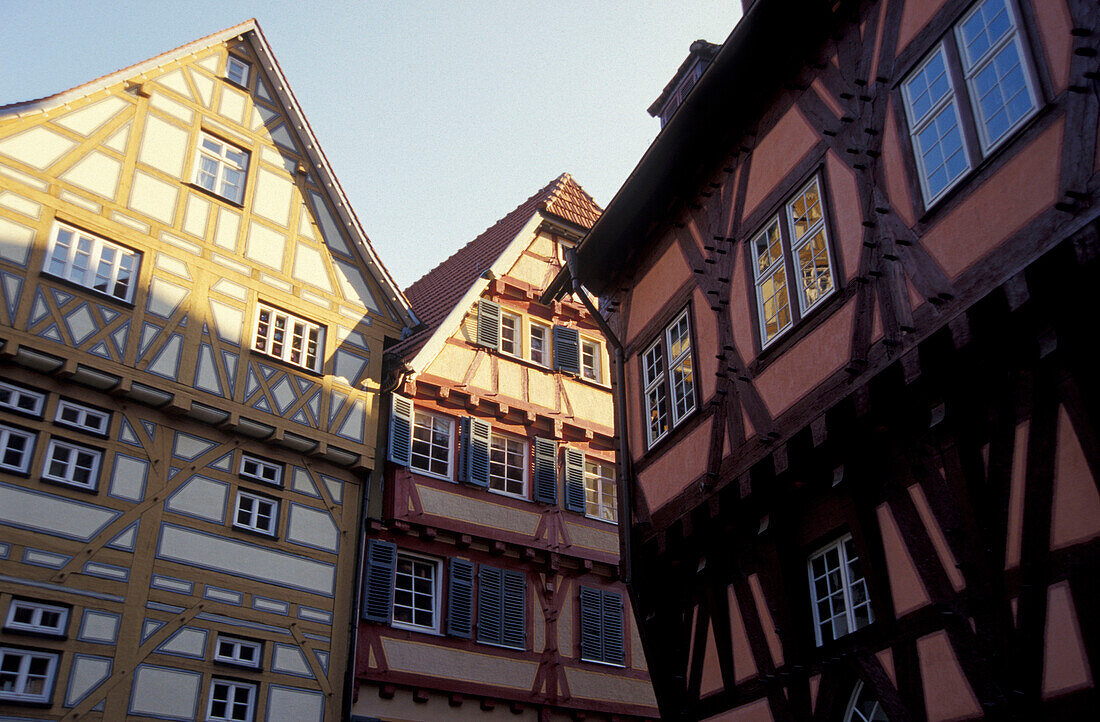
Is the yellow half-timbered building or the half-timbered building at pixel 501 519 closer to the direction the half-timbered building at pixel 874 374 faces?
the yellow half-timbered building

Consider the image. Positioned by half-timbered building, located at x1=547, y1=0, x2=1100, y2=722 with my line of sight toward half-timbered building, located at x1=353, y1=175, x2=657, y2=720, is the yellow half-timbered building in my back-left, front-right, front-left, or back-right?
front-left

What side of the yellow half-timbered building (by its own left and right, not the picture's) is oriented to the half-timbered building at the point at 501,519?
left

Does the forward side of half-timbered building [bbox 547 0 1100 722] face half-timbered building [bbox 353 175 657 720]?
no

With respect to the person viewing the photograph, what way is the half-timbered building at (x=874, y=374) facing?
facing the viewer and to the left of the viewer

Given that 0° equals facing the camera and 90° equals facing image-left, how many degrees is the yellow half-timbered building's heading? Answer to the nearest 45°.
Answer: approximately 315°

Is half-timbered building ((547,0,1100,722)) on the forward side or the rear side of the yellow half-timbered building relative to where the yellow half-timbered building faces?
on the forward side

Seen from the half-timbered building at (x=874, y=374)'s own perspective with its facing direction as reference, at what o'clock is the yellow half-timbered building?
The yellow half-timbered building is roughly at 2 o'clock from the half-timbered building.

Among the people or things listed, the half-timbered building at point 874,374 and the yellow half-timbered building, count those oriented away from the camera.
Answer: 0
